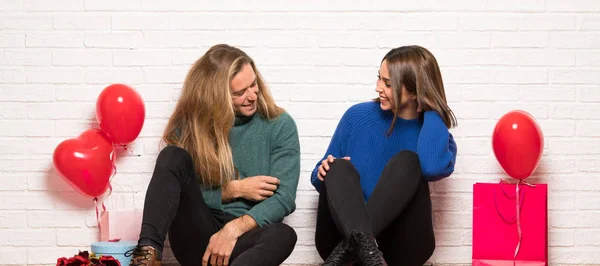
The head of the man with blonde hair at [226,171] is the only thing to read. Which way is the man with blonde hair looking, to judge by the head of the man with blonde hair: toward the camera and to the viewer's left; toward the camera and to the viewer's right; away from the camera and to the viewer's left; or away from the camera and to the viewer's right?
toward the camera and to the viewer's right

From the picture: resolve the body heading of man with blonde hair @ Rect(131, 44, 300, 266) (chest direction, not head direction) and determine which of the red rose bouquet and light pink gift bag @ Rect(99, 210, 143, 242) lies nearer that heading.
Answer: the red rose bouquet

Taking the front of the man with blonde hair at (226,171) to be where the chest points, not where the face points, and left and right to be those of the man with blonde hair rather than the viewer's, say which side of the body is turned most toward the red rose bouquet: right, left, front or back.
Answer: right

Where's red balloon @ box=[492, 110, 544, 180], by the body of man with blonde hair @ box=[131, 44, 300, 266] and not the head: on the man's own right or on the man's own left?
on the man's own left

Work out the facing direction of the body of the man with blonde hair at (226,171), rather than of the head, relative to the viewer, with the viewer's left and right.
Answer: facing the viewer

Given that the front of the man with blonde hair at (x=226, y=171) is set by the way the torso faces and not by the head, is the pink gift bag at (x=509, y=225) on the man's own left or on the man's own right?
on the man's own left
